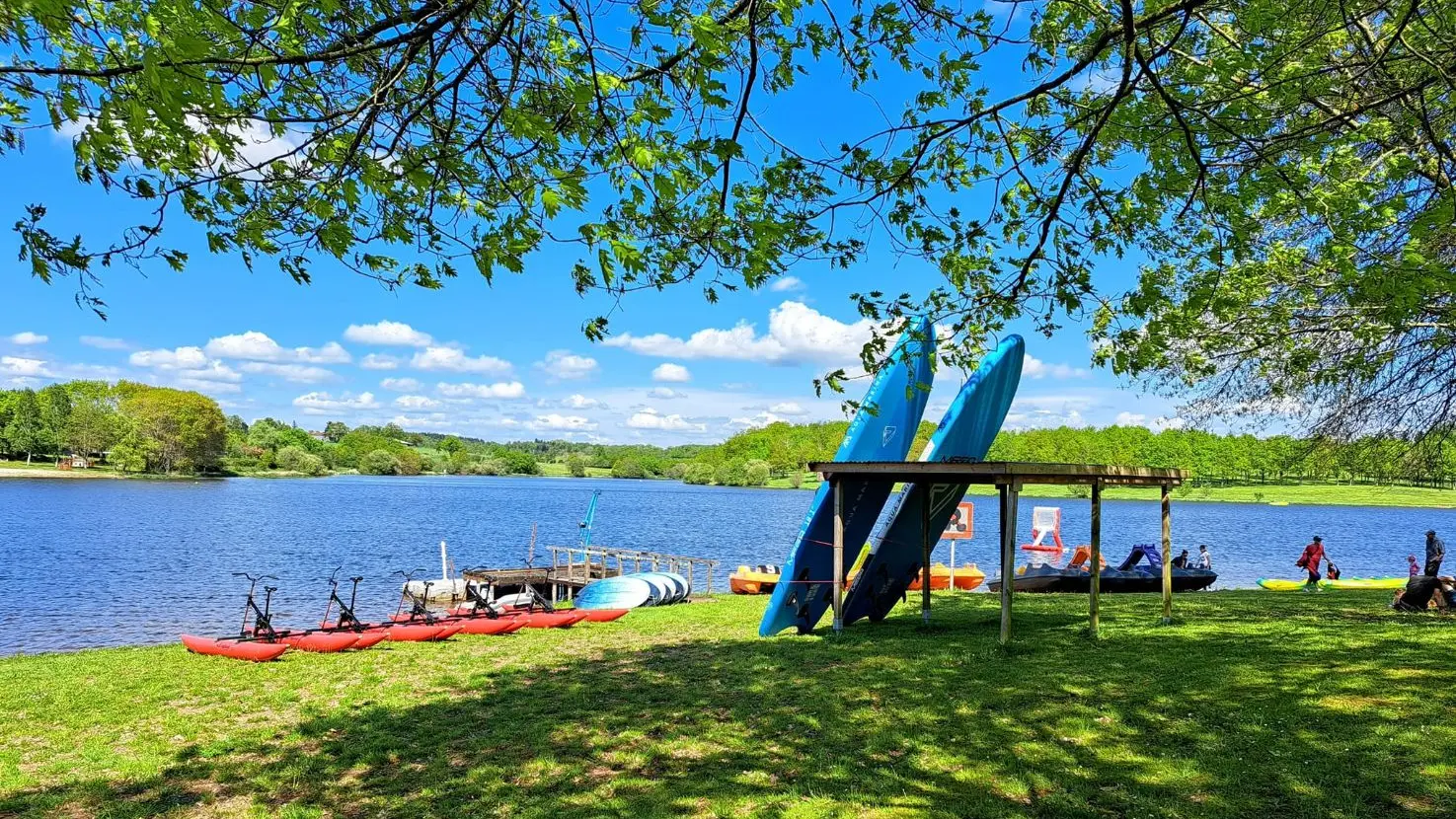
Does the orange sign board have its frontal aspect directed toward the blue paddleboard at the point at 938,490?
yes

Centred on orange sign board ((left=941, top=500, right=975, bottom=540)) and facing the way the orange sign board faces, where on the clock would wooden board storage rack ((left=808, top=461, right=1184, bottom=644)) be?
The wooden board storage rack is roughly at 12 o'clock from the orange sign board.

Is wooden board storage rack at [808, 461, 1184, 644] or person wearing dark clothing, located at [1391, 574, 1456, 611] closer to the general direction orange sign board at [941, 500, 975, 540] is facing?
the wooden board storage rack

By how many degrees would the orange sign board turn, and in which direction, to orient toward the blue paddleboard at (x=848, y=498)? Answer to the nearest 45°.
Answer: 0° — it already faces it

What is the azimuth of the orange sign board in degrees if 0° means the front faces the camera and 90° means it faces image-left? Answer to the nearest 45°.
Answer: approximately 0°

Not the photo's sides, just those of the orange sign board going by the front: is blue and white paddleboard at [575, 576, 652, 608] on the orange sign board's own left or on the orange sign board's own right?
on the orange sign board's own right

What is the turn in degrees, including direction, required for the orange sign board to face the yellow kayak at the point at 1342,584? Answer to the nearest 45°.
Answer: approximately 90° to its left

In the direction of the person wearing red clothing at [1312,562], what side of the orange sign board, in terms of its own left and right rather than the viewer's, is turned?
left

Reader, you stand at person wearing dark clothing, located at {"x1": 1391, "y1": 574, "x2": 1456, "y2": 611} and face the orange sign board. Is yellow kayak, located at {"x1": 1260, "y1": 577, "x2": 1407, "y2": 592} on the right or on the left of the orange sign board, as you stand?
right

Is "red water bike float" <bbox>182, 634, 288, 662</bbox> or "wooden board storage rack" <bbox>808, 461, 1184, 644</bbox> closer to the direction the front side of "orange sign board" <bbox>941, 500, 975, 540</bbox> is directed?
the wooden board storage rack

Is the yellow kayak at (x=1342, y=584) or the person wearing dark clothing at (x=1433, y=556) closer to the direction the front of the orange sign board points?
the person wearing dark clothing
